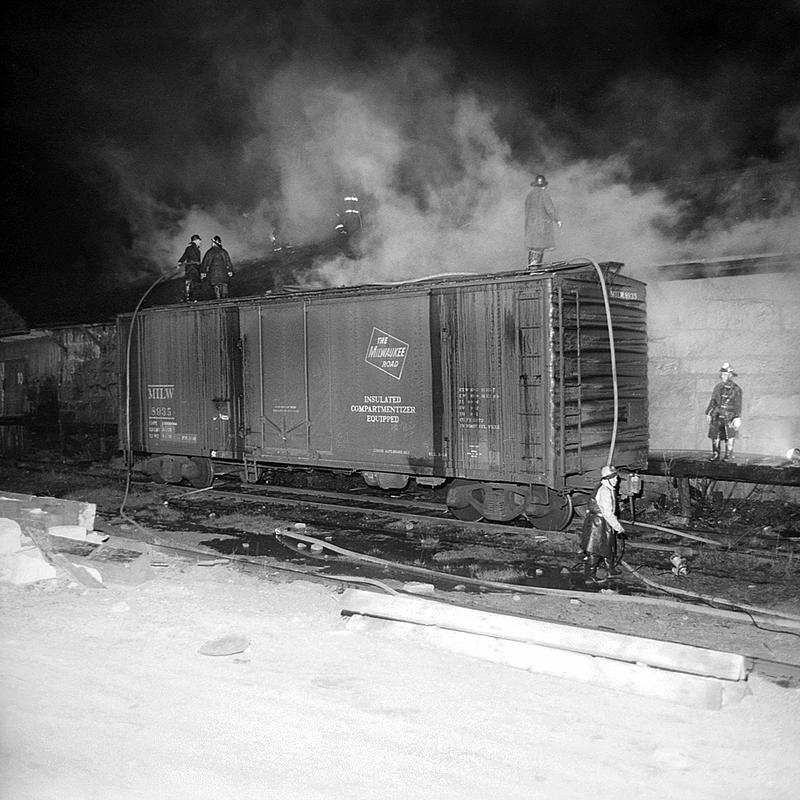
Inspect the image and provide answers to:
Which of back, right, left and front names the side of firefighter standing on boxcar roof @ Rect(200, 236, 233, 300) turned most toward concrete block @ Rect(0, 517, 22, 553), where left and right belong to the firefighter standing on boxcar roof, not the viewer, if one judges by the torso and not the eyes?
back

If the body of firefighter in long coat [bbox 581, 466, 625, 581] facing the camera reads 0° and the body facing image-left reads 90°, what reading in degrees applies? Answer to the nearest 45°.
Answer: approximately 270°

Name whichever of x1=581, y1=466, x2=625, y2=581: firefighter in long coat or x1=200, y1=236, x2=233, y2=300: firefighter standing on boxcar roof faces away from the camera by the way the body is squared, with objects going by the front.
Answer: the firefighter standing on boxcar roof

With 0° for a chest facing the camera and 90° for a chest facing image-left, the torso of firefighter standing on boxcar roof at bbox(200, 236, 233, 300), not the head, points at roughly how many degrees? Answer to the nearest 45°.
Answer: approximately 180°

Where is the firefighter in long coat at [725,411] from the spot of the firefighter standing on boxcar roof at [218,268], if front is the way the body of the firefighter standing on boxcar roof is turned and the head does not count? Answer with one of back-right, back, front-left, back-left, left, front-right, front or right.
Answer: back-right

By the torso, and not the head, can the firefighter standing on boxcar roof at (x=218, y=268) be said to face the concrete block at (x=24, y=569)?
no

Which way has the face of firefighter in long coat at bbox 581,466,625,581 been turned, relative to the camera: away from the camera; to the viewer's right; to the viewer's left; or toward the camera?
to the viewer's right

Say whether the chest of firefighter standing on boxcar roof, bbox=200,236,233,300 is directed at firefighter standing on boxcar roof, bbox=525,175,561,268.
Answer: no

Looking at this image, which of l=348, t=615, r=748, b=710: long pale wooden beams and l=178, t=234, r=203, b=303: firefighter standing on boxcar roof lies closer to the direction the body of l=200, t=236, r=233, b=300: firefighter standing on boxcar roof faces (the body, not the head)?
the firefighter standing on boxcar roof

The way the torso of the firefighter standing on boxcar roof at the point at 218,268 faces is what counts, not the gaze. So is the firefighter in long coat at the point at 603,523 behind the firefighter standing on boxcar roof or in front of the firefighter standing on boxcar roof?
behind

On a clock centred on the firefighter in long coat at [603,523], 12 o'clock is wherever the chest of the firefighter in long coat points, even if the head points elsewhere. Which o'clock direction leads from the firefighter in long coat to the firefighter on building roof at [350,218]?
The firefighter on building roof is roughly at 8 o'clock from the firefighter in long coat.
